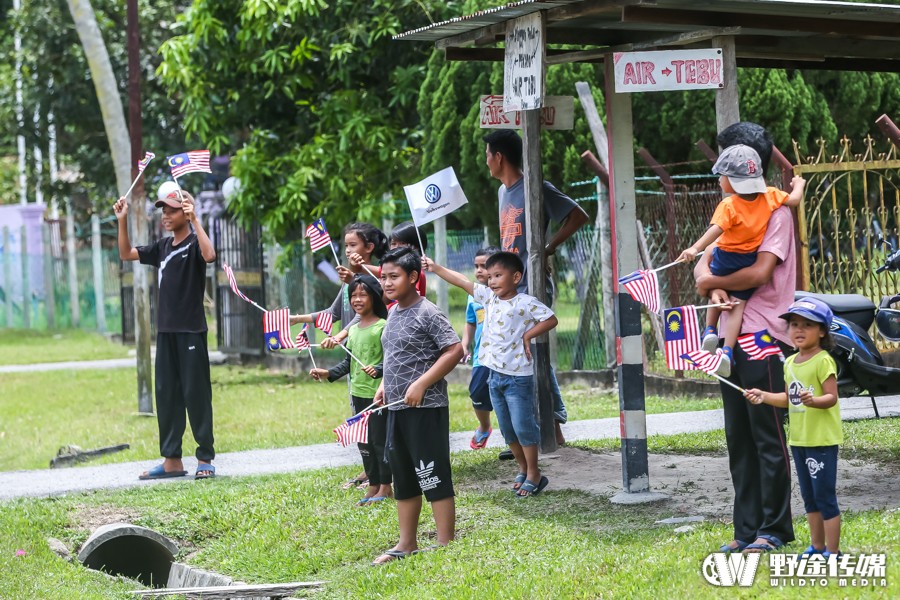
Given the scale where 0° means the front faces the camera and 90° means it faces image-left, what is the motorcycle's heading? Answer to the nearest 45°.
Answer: approximately 270°

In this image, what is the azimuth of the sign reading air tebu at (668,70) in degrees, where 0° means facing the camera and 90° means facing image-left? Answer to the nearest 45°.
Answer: approximately 0°

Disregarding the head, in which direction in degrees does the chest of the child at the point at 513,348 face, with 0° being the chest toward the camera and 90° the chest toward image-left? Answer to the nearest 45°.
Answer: approximately 45°

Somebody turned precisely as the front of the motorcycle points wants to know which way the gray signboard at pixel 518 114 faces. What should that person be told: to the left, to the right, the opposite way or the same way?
to the right

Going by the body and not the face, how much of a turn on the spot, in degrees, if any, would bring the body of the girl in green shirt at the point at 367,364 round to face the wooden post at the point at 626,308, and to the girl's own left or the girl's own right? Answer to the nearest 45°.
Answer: approximately 135° to the girl's own left

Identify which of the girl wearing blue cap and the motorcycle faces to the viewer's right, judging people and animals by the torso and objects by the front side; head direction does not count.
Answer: the motorcycle

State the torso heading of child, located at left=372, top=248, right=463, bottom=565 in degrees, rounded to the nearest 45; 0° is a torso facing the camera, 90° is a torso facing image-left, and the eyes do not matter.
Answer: approximately 45°

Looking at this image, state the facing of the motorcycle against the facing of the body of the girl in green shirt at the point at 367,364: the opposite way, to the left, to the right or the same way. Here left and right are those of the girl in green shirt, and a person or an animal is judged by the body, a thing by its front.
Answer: to the left
